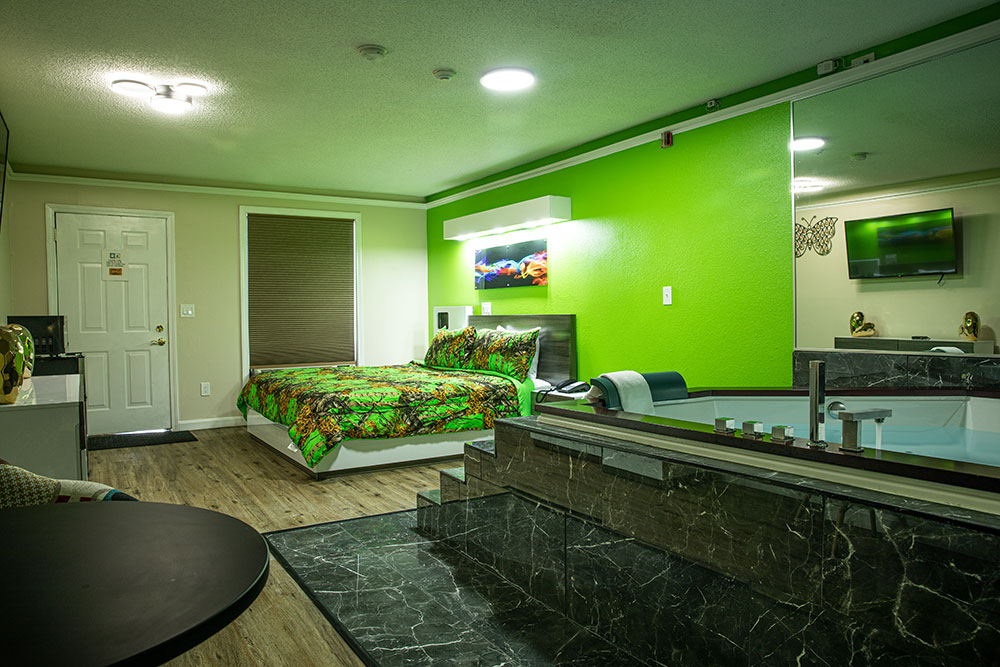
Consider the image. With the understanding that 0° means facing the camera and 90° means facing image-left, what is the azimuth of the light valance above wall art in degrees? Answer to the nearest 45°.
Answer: approximately 45°

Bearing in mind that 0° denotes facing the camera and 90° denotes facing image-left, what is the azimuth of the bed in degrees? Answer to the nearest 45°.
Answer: approximately 45°

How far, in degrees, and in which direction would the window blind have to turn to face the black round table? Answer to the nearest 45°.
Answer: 0° — it already faces it

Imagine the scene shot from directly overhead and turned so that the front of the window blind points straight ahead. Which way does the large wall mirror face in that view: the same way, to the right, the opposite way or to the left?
to the right

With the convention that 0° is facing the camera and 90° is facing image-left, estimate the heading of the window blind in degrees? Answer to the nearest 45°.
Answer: approximately 0°

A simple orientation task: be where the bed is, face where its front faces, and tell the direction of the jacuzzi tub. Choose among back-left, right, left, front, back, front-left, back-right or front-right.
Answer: left

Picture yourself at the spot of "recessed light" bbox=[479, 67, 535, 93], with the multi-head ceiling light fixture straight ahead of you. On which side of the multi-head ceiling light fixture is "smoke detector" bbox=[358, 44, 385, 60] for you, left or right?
left

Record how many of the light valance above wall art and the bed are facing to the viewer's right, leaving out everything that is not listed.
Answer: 0

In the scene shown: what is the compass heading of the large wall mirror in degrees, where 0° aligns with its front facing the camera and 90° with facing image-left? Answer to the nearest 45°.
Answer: approximately 45°

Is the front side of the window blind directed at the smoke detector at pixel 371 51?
yes

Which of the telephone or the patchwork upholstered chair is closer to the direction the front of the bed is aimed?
the patchwork upholstered chair

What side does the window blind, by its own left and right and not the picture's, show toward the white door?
right
